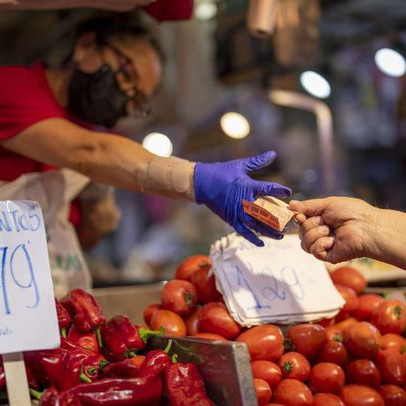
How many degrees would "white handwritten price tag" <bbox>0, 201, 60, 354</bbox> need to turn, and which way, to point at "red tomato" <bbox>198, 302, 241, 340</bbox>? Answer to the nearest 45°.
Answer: approximately 135° to its left

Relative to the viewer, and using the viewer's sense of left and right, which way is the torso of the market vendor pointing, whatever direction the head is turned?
facing to the right of the viewer

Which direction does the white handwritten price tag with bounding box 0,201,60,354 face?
toward the camera

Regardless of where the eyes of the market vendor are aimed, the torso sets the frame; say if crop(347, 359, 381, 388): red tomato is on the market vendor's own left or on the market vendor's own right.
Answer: on the market vendor's own right

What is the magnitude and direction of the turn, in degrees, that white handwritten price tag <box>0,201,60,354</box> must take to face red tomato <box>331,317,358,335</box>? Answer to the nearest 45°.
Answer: approximately 135° to its left

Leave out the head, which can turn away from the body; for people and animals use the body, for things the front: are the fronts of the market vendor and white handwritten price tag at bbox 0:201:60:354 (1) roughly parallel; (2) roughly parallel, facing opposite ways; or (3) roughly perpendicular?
roughly perpendicular

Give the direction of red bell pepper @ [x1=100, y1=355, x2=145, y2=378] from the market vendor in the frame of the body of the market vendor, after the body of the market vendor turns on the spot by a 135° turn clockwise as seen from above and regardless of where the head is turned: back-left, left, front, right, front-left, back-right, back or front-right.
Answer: front-left

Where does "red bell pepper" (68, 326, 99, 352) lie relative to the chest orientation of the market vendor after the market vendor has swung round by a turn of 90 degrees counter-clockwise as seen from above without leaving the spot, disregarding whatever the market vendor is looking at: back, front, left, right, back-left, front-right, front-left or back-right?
back

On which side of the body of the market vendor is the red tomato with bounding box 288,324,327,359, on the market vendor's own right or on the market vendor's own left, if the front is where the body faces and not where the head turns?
on the market vendor's own right

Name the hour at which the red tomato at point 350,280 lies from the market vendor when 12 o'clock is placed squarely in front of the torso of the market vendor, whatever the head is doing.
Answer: The red tomato is roughly at 1 o'clock from the market vendor.

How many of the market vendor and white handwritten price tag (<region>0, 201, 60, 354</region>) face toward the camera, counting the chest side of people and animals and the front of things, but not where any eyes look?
1
